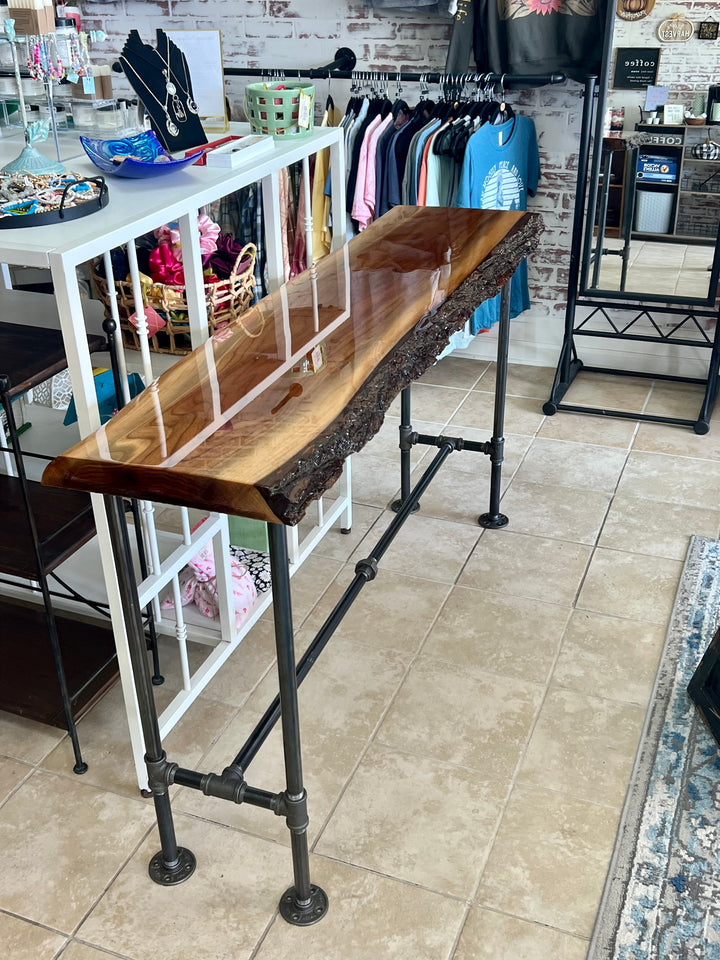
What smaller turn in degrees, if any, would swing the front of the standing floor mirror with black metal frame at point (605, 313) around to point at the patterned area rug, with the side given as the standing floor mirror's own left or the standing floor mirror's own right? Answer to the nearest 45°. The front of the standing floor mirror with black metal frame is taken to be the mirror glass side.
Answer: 0° — it already faces it

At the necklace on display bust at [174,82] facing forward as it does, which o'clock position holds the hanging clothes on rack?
The hanging clothes on rack is roughly at 8 o'clock from the necklace on display bust.

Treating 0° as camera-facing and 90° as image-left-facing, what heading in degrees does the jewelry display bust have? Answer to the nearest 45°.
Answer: approximately 315°

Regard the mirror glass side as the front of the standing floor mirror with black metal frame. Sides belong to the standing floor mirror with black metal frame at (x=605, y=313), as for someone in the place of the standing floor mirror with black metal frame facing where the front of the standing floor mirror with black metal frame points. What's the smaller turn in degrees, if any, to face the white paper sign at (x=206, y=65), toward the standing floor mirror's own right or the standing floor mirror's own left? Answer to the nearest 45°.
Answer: approximately 90° to the standing floor mirror's own right

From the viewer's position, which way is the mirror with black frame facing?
facing the viewer

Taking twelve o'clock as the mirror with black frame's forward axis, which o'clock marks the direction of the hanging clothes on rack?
The hanging clothes on rack is roughly at 3 o'clock from the mirror with black frame.

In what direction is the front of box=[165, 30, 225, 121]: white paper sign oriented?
toward the camera

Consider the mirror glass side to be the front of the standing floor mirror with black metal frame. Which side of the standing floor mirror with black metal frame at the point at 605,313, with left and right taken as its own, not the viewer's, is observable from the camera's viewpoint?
front

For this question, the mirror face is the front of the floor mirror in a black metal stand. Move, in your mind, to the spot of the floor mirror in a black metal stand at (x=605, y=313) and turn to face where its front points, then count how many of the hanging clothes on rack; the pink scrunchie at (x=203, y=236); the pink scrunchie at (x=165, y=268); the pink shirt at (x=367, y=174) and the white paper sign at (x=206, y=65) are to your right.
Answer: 5

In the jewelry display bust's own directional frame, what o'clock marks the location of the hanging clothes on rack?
The hanging clothes on rack is roughly at 8 o'clock from the jewelry display bust.

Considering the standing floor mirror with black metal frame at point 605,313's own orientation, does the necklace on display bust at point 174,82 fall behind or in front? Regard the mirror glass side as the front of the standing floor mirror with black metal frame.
in front
